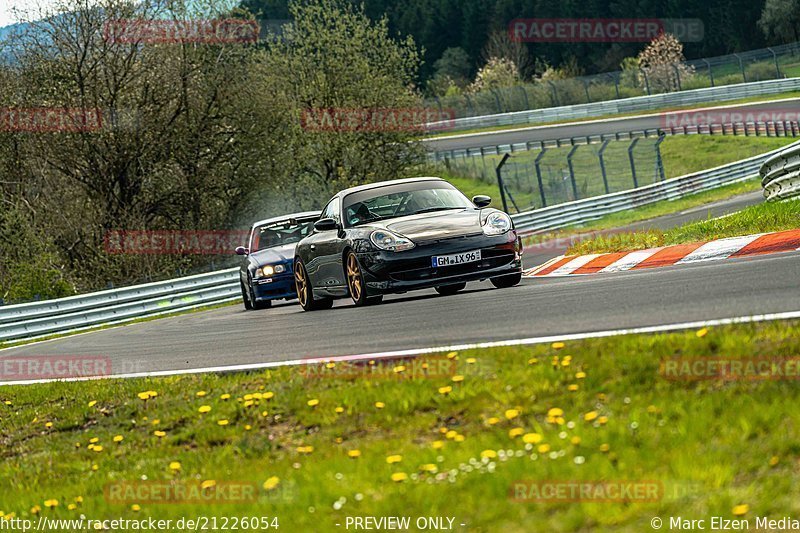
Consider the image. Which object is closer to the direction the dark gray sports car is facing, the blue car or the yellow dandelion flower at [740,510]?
the yellow dandelion flower

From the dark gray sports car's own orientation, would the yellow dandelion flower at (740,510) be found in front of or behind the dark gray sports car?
in front
